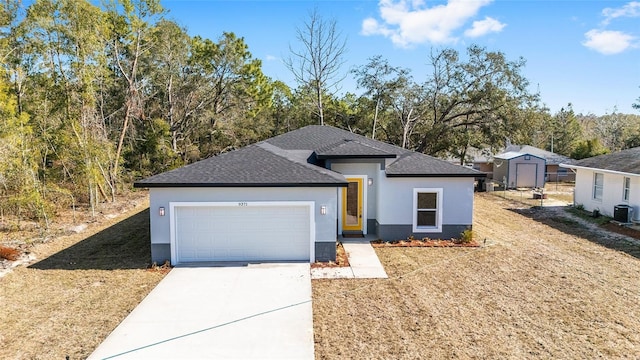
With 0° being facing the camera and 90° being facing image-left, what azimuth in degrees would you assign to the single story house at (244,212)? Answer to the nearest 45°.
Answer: approximately 0°

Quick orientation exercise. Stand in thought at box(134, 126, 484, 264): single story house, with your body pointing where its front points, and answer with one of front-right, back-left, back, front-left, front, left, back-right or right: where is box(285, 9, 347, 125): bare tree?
back

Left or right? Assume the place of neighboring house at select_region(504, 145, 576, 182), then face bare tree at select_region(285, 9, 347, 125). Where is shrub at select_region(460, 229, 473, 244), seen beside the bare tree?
left

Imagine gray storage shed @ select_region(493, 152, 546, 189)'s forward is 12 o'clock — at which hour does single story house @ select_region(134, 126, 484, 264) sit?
The single story house is roughly at 2 o'clock from the gray storage shed.

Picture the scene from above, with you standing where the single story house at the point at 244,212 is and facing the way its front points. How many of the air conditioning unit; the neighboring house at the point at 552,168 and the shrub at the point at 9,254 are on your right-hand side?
1

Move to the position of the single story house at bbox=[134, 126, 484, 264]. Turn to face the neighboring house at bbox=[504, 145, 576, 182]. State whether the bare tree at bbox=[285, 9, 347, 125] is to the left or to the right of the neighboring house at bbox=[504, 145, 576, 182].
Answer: left

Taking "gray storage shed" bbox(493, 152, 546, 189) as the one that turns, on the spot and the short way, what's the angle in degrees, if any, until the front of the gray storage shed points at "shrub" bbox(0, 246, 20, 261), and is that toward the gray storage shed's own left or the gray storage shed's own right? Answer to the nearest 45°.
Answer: approximately 90° to the gray storage shed's own right

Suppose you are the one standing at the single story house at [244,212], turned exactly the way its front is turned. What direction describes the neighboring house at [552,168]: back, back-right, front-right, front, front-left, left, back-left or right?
back-left

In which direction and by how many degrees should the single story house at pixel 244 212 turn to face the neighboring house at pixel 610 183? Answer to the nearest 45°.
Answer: approximately 90° to its left

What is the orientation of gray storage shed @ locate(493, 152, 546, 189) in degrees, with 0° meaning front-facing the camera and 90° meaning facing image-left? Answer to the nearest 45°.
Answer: approximately 315°

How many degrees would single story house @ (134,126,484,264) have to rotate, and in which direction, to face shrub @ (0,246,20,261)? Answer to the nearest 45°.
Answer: approximately 90° to its right
